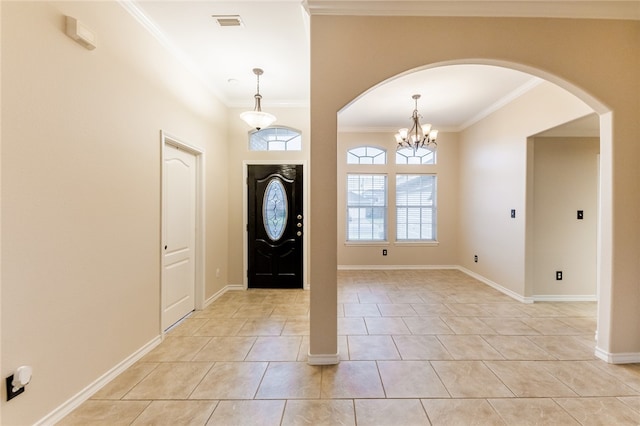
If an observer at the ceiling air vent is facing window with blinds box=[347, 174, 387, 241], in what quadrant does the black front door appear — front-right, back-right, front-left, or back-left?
front-left

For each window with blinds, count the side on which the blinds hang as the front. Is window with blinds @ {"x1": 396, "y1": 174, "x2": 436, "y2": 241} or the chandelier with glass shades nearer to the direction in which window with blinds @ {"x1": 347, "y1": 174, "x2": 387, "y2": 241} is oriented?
the chandelier with glass shades

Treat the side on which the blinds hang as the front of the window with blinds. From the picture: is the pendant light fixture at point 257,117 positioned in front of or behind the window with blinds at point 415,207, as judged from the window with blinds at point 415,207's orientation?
in front

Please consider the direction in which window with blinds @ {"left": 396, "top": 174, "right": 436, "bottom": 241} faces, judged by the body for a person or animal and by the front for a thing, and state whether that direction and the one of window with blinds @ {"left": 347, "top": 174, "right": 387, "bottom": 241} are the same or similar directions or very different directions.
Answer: same or similar directions

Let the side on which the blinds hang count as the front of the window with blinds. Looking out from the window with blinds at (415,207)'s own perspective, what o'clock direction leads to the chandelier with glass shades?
The chandelier with glass shades is roughly at 12 o'clock from the window with blinds.

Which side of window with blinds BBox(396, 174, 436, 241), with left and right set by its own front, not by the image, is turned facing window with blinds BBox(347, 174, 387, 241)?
right

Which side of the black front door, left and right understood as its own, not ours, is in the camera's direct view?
front

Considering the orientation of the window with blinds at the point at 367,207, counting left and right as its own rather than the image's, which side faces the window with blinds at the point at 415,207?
left

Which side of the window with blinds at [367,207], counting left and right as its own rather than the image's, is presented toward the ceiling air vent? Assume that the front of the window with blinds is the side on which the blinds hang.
front

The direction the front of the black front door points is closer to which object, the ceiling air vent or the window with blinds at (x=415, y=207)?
the ceiling air vent

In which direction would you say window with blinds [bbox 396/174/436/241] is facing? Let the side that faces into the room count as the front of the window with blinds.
toward the camera

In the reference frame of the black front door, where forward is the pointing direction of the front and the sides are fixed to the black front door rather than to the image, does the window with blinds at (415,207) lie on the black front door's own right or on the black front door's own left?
on the black front door's own left

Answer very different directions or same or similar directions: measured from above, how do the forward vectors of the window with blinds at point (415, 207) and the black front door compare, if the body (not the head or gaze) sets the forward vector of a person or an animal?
same or similar directions

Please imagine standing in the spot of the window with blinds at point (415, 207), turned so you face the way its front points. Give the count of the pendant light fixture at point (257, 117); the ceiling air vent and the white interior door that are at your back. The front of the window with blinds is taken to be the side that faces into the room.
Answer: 0

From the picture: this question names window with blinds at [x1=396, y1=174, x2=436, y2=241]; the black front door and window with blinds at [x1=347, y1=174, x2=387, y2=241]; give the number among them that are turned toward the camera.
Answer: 3

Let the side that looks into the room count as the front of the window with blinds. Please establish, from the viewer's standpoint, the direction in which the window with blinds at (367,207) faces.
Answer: facing the viewer

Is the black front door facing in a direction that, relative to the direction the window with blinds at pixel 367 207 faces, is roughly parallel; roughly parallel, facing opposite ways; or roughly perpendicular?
roughly parallel
